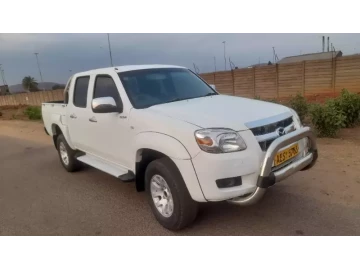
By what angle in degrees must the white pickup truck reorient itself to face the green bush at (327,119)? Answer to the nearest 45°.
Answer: approximately 90° to its left

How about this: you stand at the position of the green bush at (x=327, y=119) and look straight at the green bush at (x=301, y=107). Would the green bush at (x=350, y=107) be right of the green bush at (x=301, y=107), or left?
right

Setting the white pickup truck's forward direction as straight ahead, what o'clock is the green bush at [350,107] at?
The green bush is roughly at 9 o'clock from the white pickup truck.

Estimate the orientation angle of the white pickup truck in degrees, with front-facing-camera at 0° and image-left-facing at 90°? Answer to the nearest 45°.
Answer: approximately 315°
